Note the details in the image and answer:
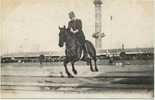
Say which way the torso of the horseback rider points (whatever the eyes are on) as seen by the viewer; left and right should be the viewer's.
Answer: facing the viewer and to the left of the viewer
